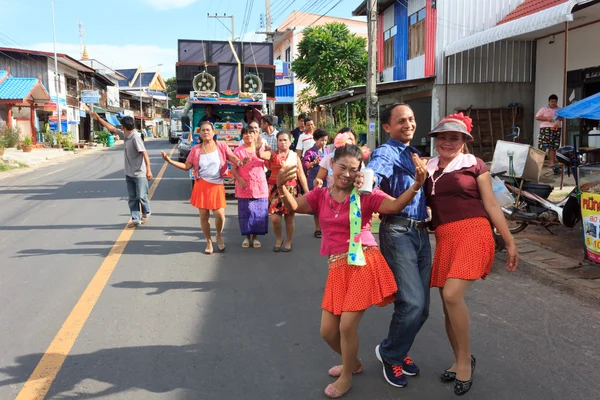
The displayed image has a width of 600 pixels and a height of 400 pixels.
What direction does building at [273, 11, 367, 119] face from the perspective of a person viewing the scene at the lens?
facing the viewer and to the left of the viewer

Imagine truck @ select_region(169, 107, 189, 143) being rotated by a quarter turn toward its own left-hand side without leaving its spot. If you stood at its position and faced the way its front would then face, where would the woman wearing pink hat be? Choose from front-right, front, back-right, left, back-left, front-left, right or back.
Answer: right

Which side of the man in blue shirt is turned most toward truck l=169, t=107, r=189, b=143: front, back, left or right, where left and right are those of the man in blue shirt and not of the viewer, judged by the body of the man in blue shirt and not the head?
back

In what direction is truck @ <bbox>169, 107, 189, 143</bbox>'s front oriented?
toward the camera

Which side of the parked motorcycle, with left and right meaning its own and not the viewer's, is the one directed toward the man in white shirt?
back

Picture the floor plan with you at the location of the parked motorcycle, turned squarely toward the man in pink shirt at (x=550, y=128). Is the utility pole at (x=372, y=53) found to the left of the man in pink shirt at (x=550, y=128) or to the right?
left

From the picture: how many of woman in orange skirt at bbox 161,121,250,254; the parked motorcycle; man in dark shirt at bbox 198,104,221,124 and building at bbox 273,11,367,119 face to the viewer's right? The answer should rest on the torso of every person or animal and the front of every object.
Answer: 1

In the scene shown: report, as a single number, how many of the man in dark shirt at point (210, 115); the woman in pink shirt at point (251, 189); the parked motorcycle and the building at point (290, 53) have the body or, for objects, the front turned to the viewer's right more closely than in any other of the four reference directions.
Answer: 1

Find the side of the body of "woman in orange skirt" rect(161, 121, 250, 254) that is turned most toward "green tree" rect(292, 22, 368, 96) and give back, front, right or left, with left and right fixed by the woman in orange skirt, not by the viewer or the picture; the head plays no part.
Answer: back

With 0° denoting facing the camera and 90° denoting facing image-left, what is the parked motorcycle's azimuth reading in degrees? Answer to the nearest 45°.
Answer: approximately 270°

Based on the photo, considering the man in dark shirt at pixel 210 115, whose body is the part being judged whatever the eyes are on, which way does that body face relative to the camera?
toward the camera

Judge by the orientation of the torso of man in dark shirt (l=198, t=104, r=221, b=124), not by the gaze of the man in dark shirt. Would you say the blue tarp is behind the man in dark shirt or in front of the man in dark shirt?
in front
